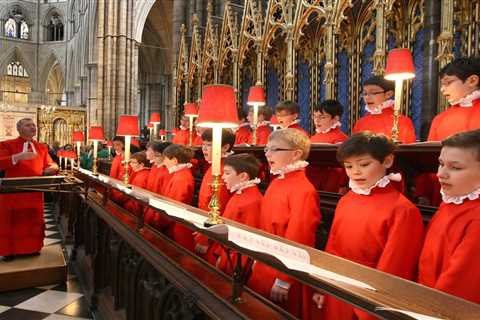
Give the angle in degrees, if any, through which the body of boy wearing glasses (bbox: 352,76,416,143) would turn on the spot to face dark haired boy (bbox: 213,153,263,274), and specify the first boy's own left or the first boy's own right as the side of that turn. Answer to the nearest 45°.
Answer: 0° — they already face them

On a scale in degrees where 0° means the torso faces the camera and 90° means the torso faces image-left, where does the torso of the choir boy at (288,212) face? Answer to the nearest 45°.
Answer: approximately 45°

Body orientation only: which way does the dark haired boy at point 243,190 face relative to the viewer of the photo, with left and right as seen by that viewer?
facing to the left of the viewer

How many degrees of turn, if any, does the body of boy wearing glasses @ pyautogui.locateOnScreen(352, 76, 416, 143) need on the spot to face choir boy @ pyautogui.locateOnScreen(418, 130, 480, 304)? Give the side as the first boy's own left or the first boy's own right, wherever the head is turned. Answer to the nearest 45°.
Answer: approximately 45° to the first boy's own left

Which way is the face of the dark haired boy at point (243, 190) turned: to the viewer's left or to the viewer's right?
to the viewer's left

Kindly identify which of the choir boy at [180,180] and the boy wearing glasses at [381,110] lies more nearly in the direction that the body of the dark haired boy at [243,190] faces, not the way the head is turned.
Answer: the choir boy

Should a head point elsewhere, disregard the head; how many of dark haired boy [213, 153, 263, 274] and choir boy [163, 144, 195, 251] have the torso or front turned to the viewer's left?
2

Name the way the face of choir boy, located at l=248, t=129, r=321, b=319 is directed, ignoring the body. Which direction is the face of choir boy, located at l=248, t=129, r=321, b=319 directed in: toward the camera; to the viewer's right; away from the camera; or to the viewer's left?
to the viewer's left

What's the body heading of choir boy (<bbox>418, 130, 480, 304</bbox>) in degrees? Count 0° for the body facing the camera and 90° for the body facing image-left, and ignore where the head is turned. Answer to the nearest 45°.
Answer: approximately 45°
